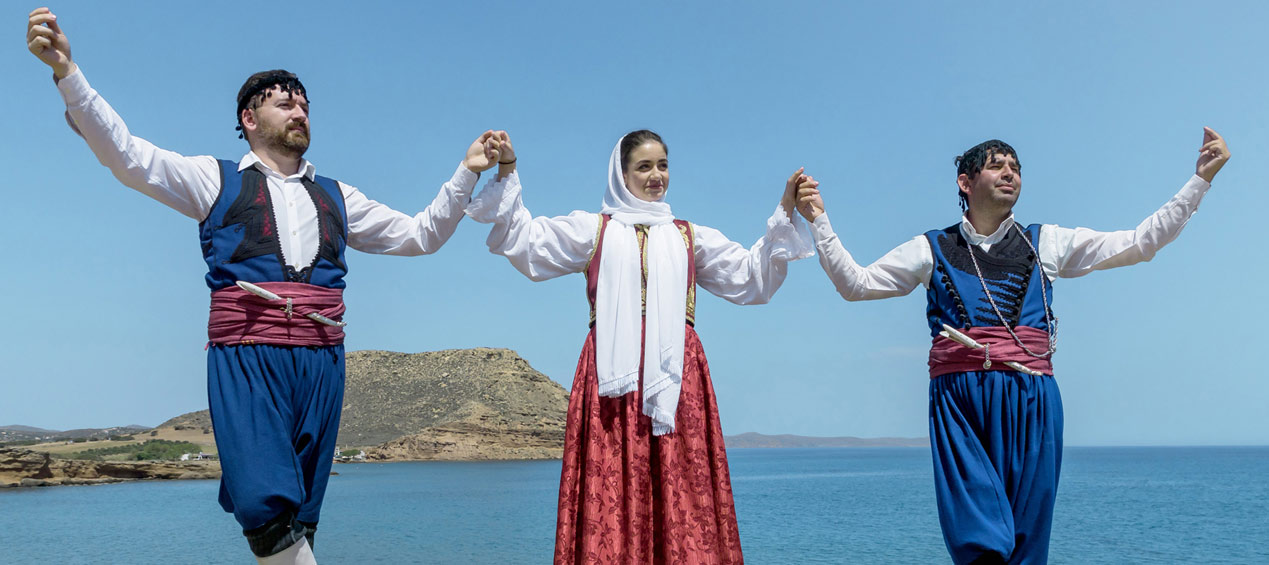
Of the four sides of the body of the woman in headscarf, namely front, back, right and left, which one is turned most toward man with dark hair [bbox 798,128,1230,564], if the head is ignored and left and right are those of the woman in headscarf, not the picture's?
left

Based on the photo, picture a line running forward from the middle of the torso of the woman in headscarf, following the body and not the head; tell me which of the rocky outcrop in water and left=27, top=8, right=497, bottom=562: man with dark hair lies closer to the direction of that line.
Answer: the man with dark hair

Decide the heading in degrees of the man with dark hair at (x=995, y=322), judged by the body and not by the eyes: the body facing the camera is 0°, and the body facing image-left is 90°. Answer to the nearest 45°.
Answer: approximately 0°

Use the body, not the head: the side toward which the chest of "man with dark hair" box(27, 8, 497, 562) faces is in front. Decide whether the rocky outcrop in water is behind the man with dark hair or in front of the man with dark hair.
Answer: behind

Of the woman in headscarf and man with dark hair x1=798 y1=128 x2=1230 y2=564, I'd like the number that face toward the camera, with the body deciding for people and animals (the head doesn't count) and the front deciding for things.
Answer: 2

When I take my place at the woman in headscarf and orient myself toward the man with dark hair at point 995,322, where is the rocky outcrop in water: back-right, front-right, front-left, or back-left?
back-left

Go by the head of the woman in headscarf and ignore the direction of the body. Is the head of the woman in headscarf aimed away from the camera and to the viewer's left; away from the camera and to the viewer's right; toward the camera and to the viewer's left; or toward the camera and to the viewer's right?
toward the camera and to the viewer's right

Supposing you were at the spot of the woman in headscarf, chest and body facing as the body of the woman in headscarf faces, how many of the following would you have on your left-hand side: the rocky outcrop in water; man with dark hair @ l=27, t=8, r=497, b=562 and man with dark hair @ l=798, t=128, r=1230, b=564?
1

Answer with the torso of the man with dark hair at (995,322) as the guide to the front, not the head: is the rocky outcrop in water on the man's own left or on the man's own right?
on the man's own right

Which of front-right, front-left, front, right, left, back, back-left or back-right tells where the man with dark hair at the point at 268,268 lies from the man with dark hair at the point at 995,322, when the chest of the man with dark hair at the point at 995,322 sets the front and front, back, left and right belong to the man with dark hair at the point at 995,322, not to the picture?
front-right

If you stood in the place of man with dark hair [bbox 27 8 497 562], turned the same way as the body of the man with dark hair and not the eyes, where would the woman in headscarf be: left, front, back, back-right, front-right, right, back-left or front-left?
front-left

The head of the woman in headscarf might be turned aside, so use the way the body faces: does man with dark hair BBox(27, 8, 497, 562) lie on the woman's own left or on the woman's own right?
on the woman's own right
